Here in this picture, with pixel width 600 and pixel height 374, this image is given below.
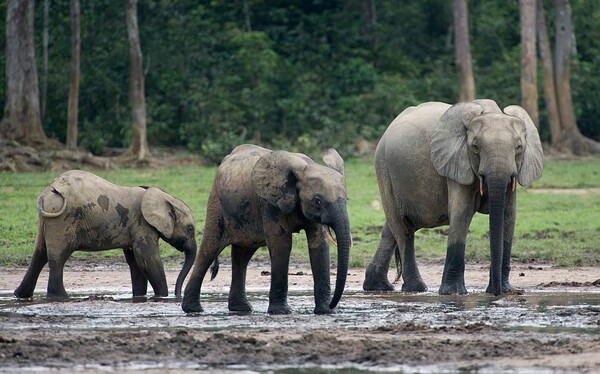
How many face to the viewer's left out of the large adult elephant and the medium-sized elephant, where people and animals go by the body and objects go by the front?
0

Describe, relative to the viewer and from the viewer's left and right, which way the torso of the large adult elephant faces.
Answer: facing the viewer and to the right of the viewer

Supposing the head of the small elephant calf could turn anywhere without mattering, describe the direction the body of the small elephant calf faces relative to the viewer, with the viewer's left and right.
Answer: facing to the right of the viewer

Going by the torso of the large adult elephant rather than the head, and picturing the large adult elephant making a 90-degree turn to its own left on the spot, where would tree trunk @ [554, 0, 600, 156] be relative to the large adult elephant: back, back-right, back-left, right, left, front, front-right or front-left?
front-left

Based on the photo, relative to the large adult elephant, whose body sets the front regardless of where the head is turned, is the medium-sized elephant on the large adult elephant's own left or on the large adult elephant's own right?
on the large adult elephant's own right

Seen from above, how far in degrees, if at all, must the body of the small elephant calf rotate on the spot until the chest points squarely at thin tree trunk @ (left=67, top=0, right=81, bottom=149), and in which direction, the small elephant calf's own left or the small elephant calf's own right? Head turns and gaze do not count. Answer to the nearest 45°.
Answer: approximately 90° to the small elephant calf's own left

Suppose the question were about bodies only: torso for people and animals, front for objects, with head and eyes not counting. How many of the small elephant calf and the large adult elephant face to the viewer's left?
0

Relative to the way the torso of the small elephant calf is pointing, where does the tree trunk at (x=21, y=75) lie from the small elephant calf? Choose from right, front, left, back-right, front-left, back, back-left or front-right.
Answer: left

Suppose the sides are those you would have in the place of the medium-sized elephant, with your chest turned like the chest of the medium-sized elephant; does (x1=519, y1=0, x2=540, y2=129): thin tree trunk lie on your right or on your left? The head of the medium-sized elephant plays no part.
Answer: on your left

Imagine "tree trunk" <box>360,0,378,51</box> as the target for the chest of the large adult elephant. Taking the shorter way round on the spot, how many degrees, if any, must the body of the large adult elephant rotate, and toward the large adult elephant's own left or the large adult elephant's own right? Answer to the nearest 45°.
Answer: approximately 135° to the large adult elephant's own left

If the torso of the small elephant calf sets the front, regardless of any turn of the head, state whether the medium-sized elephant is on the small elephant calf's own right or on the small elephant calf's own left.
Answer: on the small elephant calf's own right

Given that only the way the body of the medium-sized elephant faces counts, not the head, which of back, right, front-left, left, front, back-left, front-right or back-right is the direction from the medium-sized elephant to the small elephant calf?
back
